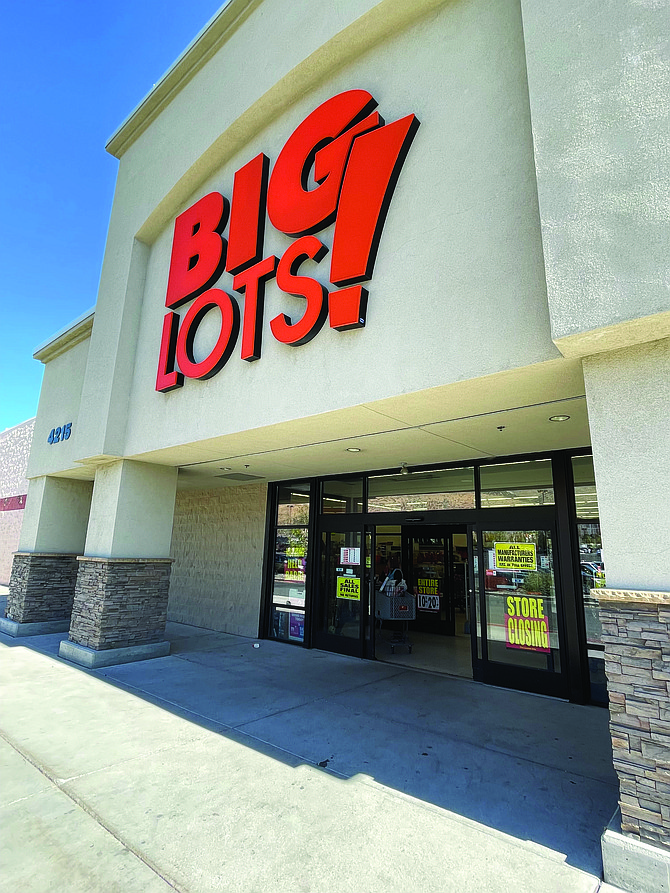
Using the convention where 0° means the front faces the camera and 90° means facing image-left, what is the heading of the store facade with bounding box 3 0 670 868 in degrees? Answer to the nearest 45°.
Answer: approximately 45°

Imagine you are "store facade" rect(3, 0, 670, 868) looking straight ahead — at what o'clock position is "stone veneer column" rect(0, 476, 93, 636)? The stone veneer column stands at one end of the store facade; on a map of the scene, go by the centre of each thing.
The stone veneer column is roughly at 3 o'clock from the store facade.
